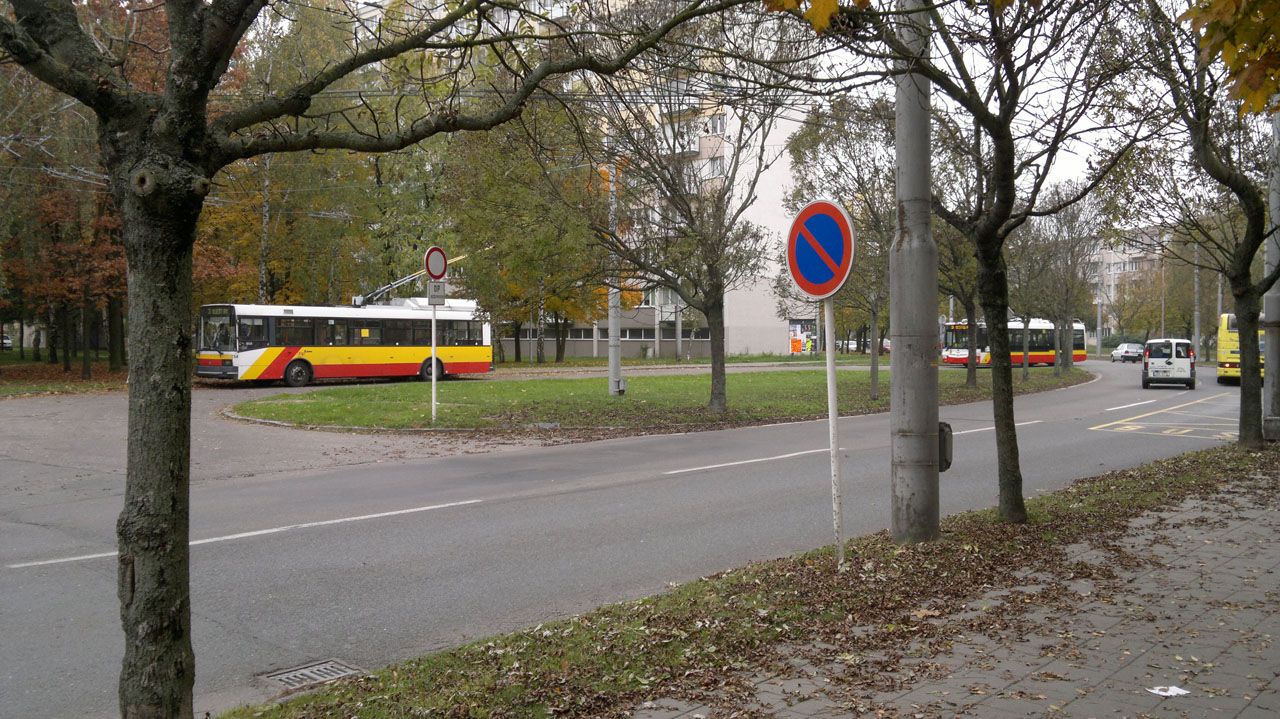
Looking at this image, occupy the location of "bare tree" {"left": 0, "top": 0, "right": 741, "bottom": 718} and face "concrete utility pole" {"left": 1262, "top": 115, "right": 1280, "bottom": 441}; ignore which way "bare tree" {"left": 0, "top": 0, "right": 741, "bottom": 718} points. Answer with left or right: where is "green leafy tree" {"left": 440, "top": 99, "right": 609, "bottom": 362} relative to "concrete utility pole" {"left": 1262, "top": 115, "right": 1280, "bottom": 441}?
left

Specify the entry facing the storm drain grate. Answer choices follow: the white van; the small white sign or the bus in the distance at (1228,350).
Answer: the small white sign

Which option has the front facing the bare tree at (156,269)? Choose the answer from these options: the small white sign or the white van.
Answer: the small white sign

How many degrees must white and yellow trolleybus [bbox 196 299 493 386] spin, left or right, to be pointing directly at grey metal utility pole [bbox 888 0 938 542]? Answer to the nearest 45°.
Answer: approximately 45° to its left

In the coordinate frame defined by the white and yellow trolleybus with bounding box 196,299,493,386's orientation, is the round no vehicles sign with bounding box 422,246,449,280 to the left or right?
on its left

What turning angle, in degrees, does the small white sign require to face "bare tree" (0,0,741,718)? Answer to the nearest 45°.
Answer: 0° — it already faces it

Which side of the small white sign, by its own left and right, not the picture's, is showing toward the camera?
front
